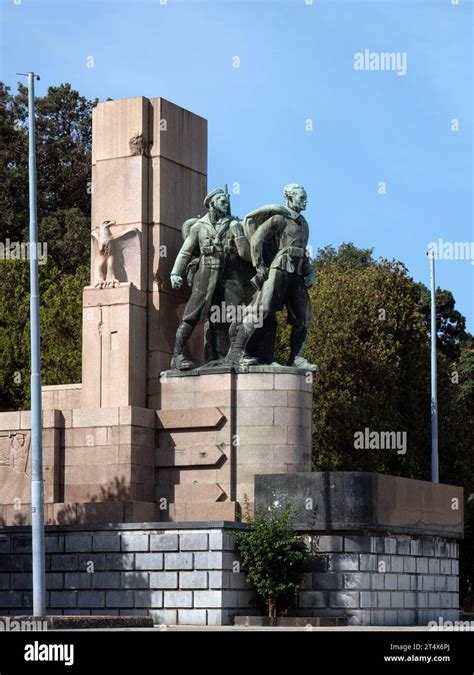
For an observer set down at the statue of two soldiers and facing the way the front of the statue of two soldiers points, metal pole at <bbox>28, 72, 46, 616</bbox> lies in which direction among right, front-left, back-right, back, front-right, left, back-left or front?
right
